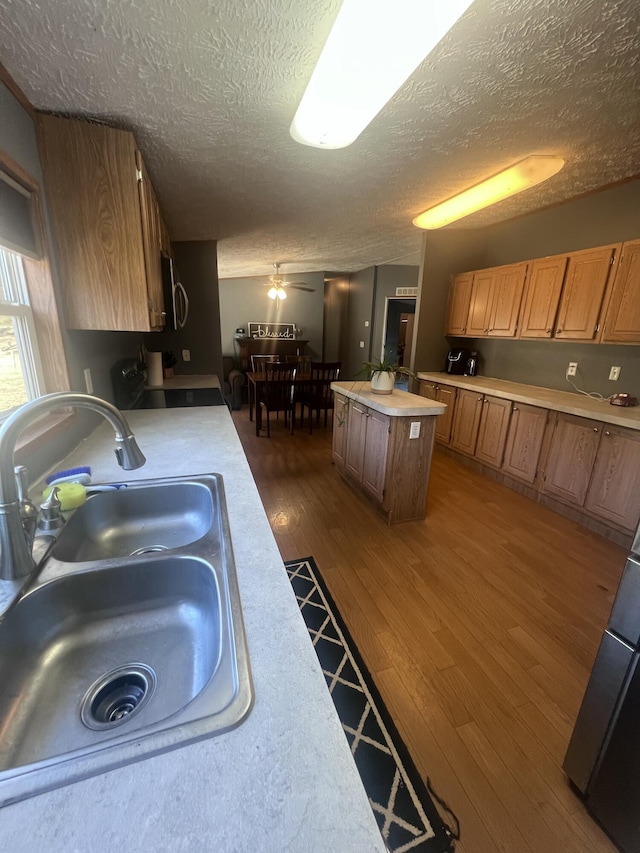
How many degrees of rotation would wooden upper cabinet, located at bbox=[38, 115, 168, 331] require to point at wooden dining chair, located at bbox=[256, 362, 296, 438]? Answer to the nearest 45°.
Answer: approximately 45° to its left

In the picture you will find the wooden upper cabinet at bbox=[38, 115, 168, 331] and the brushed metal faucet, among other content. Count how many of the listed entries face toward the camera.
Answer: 0

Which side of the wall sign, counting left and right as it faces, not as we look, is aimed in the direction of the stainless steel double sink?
front

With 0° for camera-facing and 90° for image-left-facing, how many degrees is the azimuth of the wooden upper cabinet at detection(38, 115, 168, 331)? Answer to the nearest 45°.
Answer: approximately 270°

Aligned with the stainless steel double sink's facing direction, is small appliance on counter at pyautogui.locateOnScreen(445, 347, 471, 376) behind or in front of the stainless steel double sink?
in front

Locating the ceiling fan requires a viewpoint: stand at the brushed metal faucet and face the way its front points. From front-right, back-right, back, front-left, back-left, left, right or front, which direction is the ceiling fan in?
front-left

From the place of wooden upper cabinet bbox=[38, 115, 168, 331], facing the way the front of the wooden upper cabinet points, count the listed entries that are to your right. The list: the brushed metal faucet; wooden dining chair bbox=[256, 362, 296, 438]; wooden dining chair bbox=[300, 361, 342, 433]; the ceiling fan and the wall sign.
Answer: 1

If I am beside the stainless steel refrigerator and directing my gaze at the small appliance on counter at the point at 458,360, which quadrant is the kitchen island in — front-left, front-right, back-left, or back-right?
front-left

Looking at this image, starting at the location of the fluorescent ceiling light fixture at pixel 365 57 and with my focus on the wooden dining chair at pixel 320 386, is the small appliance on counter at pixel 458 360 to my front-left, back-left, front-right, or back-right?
front-right

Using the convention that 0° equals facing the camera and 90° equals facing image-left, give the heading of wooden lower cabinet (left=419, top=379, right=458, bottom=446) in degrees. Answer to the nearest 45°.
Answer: approximately 45°

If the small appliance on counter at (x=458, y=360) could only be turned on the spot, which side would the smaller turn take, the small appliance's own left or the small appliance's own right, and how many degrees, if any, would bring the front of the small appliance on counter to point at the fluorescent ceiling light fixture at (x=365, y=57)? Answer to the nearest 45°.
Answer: approximately 45° to the small appliance's own left

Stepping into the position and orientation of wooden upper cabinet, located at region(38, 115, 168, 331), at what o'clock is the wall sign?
The wall sign is roughly at 10 o'clock from the wooden upper cabinet.

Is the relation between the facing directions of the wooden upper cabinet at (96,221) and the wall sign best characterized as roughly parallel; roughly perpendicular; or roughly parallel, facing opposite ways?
roughly perpendicular

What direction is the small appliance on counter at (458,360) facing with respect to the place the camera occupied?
facing the viewer and to the left of the viewer

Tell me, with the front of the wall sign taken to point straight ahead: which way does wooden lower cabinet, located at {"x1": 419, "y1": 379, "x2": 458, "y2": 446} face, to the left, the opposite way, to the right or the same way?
to the right

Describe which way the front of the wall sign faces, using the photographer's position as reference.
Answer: facing the viewer

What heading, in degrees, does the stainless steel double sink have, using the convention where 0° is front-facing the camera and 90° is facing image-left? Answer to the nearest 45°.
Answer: approximately 270°
